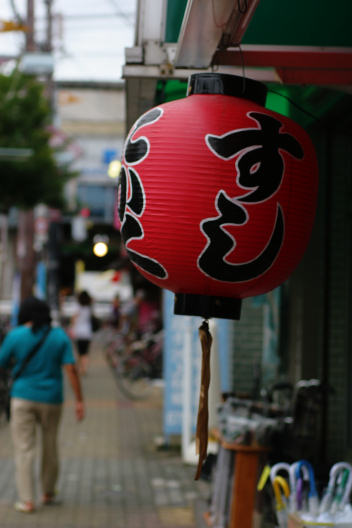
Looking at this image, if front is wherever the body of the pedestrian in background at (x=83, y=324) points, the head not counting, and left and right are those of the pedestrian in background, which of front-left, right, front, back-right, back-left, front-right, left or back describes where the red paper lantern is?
back

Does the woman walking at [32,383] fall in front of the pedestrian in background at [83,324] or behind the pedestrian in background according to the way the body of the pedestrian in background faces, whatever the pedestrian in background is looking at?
behind

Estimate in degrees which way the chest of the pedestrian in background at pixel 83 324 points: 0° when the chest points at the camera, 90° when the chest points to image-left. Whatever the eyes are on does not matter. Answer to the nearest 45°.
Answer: approximately 180°

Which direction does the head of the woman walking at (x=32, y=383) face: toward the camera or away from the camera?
away from the camera

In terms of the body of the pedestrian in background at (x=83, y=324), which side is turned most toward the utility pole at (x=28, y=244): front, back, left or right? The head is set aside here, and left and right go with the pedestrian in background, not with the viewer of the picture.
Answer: left

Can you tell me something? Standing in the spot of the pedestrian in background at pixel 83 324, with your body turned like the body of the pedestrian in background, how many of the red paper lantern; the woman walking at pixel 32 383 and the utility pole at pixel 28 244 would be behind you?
2

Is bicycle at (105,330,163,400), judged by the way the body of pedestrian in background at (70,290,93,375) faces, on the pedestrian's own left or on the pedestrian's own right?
on the pedestrian's own right

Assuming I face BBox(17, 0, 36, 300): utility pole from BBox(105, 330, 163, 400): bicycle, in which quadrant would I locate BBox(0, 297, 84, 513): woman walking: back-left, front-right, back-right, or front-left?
back-left
